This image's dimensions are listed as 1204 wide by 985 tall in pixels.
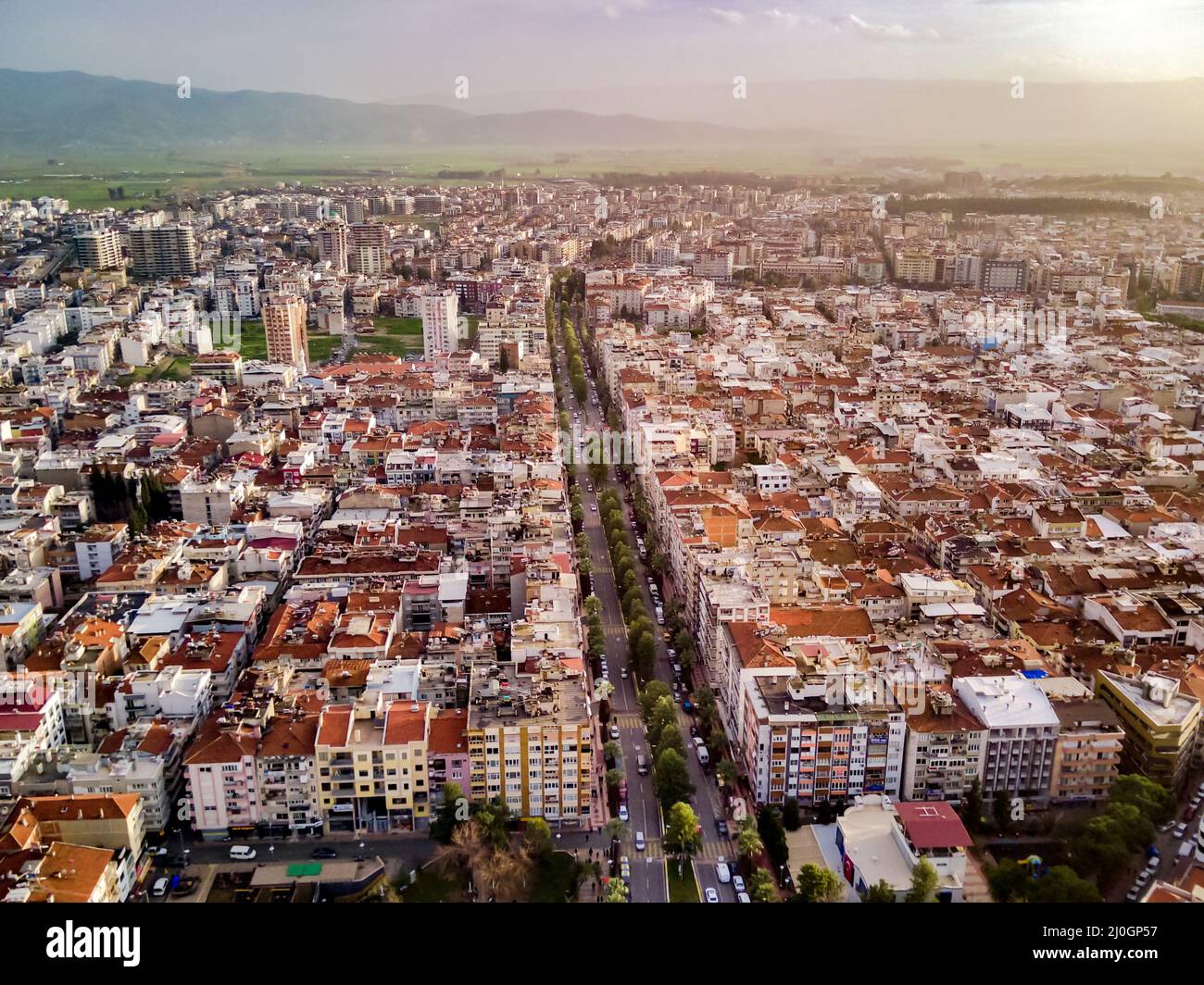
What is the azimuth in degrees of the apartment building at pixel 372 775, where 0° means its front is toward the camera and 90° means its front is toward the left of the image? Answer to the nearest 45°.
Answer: approximately 0°

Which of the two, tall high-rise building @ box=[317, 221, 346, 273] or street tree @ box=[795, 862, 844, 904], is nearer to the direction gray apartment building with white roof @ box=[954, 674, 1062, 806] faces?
the street tree

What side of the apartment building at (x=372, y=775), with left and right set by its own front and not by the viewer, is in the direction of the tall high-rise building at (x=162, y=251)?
back

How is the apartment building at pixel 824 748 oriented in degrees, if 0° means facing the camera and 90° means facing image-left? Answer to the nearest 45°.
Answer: approximately 0°

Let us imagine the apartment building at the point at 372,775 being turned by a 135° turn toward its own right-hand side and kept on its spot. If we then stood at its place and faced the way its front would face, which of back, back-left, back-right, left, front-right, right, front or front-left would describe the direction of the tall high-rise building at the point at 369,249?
front-right

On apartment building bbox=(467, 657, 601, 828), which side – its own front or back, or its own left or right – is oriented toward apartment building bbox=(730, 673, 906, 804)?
left
